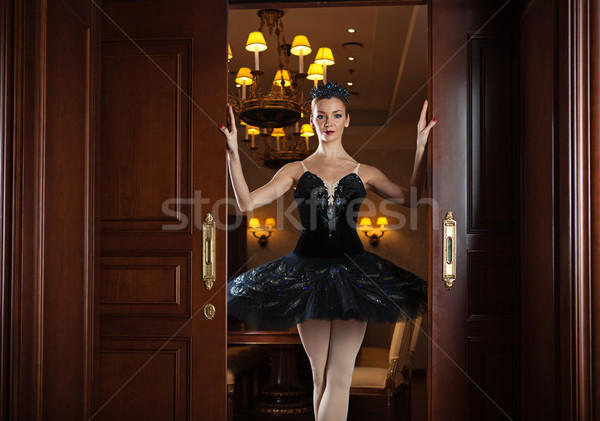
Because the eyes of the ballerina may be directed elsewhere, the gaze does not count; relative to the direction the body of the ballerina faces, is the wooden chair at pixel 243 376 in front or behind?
behind

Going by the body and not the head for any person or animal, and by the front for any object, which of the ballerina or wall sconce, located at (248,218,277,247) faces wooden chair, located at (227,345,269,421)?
the wall sconce

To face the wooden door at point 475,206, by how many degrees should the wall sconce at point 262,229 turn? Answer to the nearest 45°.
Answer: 0° — it already faces it

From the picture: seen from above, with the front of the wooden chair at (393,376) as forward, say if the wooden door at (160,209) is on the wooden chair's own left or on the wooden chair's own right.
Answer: on the wooden chair's own left

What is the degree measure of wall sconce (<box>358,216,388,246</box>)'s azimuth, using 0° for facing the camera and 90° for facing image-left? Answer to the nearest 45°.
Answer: approximately 0°

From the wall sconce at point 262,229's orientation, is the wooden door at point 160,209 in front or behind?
in front

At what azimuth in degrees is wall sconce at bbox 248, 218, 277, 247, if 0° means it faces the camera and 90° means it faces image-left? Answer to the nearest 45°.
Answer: approximately 0°

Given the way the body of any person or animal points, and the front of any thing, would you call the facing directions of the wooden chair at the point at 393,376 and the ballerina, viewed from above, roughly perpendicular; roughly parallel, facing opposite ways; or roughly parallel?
roughly perpendicular

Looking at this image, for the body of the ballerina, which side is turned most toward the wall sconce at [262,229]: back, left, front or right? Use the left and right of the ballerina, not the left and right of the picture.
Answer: back

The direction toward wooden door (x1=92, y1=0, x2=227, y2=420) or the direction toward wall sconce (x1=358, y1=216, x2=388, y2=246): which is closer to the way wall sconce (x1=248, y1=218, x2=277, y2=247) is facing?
the wooden door

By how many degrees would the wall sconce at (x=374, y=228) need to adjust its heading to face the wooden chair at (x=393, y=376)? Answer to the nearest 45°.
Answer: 0° — it already faces it

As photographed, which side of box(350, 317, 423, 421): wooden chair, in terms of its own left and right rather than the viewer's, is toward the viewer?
left

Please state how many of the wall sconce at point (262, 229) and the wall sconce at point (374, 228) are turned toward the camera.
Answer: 2

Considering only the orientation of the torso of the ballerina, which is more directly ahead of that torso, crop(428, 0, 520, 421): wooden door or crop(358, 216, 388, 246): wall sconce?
the wooden door
